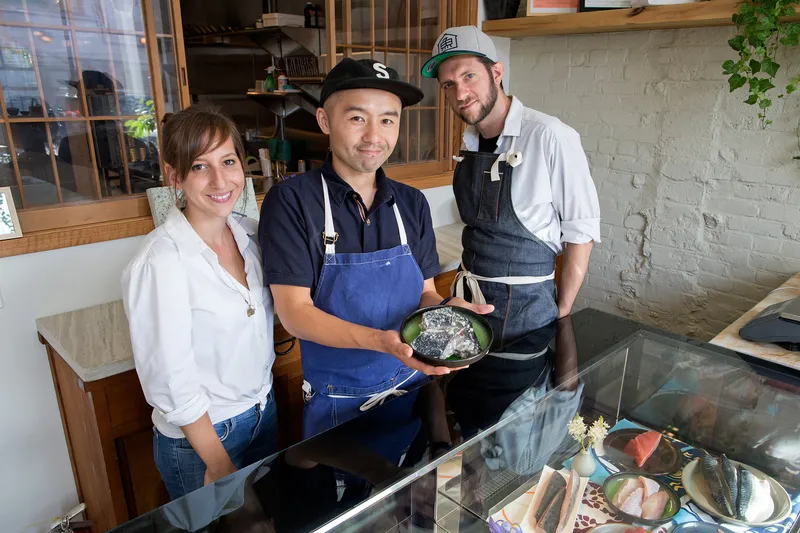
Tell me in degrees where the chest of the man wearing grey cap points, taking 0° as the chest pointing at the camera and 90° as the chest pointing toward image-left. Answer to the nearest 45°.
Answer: approximately 45°

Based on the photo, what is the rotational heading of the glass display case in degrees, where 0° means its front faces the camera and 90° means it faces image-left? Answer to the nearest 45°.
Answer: approximately 315°

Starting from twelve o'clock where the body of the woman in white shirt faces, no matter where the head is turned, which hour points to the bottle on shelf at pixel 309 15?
The bottle on shelf is roughly at 8 o'clock from the woman in white shirt.

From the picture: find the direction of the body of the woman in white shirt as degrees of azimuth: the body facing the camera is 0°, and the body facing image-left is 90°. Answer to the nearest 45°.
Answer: approximately 315°

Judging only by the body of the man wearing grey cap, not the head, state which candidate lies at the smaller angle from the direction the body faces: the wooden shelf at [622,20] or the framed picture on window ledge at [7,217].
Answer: the framed picture on window ledge

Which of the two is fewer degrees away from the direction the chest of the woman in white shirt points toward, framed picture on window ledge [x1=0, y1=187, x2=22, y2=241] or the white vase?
the white vase
